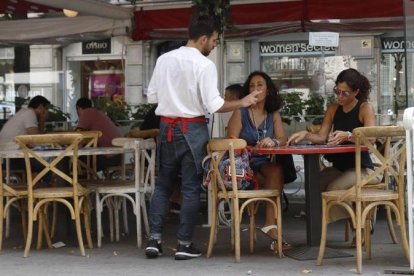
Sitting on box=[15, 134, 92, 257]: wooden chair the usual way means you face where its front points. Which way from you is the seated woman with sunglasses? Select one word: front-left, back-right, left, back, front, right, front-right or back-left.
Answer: right

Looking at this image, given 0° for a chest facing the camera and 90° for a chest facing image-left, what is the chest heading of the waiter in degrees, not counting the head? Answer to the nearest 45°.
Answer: approximately 225°

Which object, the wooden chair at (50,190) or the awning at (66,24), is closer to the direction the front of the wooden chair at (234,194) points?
the awning

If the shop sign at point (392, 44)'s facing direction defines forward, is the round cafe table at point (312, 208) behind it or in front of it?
in front

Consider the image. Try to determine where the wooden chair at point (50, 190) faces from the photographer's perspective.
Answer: facing away from the viewer

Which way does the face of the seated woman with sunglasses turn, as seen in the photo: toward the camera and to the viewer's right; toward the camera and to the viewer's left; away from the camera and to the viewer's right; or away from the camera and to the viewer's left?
toward the camera and to the viewer's left

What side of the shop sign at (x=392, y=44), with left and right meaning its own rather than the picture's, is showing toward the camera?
front

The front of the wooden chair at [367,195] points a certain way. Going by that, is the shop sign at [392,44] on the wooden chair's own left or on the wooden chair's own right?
on the wooden chair's own right

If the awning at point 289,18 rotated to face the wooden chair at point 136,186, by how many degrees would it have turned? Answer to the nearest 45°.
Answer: approximately 45° to its right

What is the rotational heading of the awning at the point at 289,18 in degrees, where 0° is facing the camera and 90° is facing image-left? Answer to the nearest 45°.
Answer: approximately 0°

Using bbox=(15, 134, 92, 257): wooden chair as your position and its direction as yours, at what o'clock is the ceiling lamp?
The ceiling lamp is roughly at 12 o'clock from the wooden chair.

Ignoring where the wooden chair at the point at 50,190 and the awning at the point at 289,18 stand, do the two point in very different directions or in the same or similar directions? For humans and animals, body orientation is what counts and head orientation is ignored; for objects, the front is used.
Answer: very different directions

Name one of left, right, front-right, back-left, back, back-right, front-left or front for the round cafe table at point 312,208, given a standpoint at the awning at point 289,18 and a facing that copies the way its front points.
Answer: front

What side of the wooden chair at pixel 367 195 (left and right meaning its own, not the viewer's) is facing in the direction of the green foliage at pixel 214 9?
front

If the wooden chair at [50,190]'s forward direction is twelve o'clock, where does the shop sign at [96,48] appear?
The shop sign is roughly at 12 o'clock from the wooden chair.

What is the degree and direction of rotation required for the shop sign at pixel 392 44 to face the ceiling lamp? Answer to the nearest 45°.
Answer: approximately 45° to its right

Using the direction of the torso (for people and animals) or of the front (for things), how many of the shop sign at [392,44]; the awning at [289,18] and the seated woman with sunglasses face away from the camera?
0
